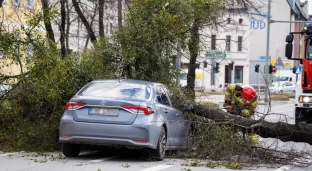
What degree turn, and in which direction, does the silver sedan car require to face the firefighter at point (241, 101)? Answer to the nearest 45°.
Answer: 0° — it already faces them

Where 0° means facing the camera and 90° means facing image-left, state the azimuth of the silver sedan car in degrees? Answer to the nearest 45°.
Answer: approximately 225°
